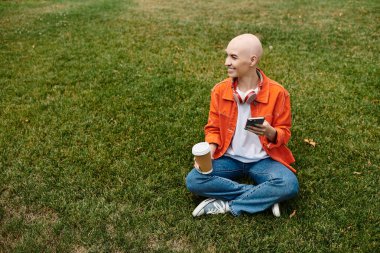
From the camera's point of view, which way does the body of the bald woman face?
toward the camera
